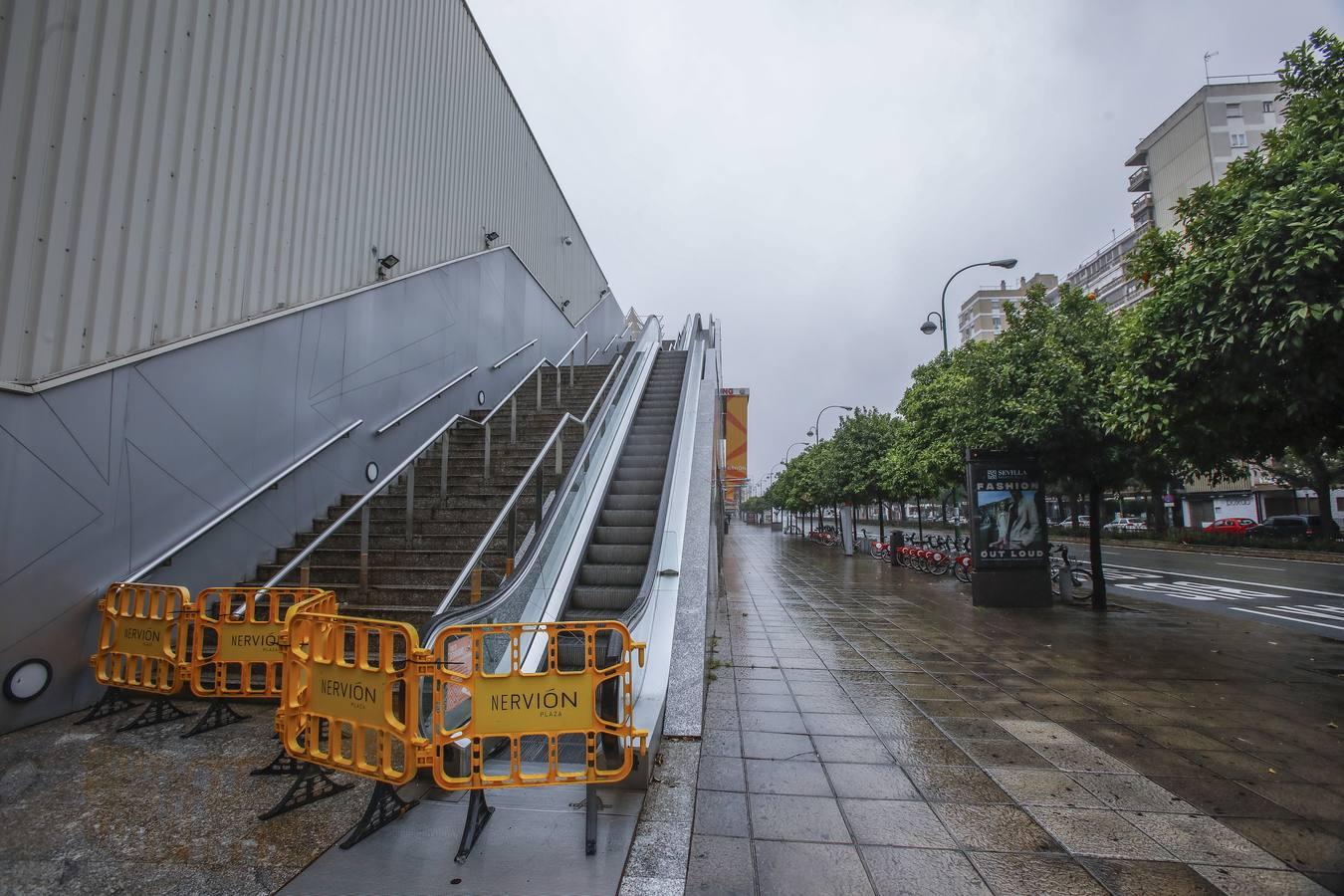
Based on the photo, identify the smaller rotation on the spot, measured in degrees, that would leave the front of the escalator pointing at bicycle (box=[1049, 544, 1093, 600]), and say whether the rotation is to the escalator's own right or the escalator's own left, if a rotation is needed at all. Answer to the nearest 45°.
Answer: approximately 135° to the escalator's own left

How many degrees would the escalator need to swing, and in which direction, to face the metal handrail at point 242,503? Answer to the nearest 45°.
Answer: approximately 90° to its right

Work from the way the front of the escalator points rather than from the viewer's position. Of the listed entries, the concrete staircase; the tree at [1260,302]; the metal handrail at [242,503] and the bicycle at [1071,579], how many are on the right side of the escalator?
2

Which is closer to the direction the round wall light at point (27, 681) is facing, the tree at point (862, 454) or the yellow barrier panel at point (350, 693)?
the yellow barrier panel

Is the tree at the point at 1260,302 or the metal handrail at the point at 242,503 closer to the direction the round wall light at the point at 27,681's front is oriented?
the tree

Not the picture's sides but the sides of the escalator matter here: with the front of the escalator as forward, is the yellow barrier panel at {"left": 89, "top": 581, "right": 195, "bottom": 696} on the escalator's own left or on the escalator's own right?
on the escalator's own right

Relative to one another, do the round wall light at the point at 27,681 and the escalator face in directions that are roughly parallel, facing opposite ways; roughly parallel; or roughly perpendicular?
roughly perpendicular

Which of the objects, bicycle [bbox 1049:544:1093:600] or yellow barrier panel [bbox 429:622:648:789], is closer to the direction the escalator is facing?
the yellow barrier panel

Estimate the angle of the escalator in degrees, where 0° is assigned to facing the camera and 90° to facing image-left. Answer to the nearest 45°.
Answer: approximately 0°

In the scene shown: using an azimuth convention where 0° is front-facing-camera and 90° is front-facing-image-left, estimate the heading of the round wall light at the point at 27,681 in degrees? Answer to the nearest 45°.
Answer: approximately 315°

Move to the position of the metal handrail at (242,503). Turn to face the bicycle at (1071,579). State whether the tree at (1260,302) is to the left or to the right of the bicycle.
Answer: right
